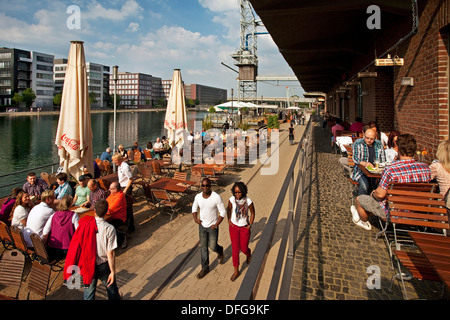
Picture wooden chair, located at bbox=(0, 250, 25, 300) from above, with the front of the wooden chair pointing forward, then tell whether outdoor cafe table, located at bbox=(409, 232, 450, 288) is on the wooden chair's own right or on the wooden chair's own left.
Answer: on the wooden chair's own left

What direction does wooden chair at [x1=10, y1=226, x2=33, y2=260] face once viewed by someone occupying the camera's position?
facing away from the viewer and to the right of the viewer
